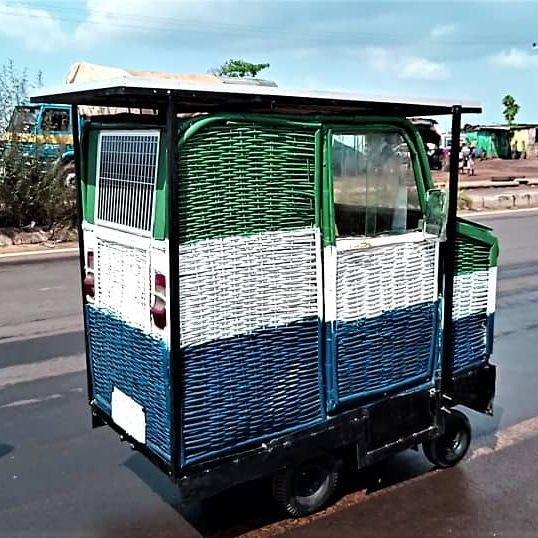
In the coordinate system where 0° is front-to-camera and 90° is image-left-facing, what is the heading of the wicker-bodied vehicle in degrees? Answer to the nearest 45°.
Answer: approximately 225°

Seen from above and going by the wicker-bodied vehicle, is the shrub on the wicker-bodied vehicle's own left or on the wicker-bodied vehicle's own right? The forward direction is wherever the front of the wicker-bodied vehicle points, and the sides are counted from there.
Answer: on the wicker-bodied vehicle's own left
